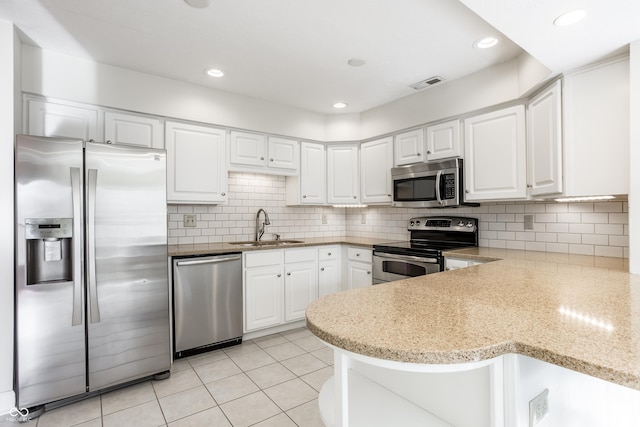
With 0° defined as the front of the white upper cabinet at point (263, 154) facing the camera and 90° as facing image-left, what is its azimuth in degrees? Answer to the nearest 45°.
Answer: approximately 315°

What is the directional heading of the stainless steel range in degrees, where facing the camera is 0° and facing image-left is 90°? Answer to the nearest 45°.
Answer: approximately 45°

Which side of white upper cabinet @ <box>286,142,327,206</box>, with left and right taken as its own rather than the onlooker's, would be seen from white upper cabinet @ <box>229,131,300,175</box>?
right

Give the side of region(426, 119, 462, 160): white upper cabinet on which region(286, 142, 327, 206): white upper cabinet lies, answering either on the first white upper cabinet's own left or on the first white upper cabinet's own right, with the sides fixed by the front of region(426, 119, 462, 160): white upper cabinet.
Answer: on the first white upper cabinet's own right

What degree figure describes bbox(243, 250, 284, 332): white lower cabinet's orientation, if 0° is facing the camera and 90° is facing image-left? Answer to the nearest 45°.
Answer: approximately 315°

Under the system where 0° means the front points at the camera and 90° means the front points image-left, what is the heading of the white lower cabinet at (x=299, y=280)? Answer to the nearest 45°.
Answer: approximately 315°

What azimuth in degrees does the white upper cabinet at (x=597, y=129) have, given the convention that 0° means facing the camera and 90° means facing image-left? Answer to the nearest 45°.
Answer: approximately 45°

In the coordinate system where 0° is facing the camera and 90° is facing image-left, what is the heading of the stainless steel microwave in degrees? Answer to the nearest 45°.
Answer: approximately 45°
